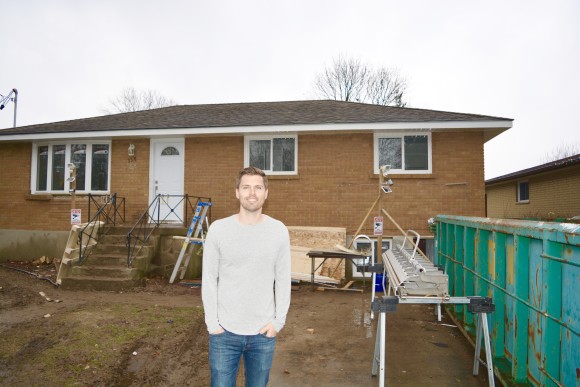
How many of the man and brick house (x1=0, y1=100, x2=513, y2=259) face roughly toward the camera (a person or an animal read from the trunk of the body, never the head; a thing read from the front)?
2

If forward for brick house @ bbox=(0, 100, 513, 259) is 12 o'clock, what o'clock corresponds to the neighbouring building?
The neighbouring building is roughly at 8 o'clock from the brick house.

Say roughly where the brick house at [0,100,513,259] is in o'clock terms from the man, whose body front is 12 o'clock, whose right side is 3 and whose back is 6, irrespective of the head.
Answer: The brick house is roughly at 6 o'clock from the man.

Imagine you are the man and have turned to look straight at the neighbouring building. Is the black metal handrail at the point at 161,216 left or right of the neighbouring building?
left

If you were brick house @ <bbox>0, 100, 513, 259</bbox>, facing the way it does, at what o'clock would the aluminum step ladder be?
The aluminum step ladder is roughly at 2 o'clock from the brick house.

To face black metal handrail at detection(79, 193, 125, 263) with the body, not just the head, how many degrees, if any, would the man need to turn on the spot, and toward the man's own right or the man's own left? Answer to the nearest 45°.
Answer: approximately 135° to the man's own right

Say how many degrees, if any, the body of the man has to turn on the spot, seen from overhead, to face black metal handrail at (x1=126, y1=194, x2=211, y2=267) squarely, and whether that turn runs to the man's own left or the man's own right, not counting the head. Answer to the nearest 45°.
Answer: approximately 180°

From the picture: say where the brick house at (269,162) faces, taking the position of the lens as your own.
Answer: facing the viewer

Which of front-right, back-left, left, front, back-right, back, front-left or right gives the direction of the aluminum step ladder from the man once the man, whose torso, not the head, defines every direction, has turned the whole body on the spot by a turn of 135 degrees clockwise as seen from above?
front-right

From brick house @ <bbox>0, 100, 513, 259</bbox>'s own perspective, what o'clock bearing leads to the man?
The man is roughly at 12 o'clock from the brick house.

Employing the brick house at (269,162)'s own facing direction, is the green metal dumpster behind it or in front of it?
in front
